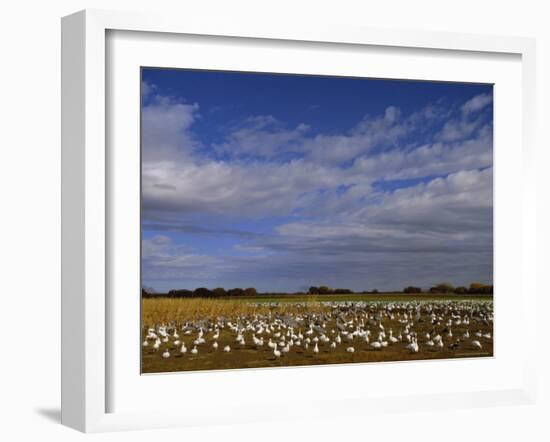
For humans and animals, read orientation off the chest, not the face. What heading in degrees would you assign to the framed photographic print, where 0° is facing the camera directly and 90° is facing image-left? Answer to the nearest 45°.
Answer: approximately 315°
